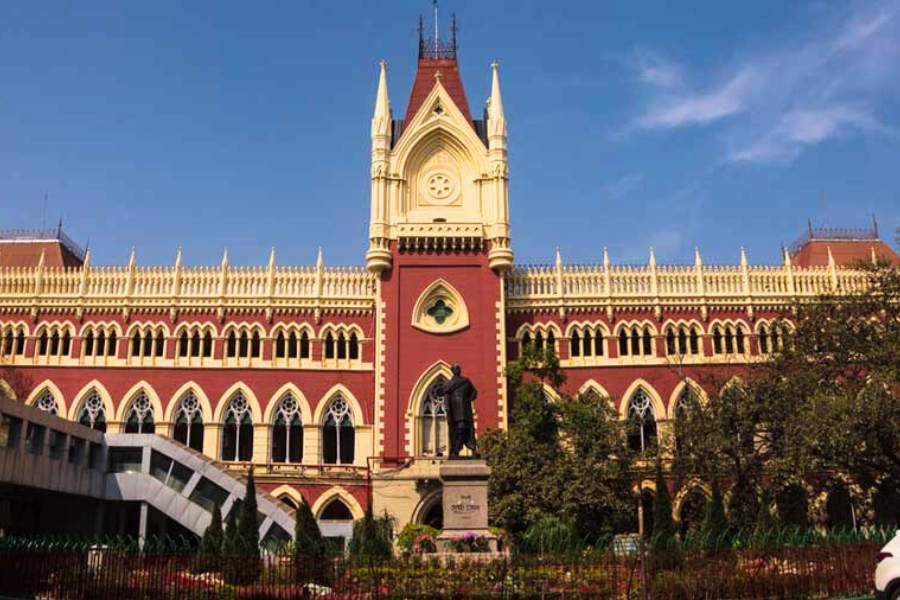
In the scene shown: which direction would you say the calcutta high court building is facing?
toward the camera

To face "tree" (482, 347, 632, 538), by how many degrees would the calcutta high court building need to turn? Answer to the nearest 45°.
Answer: approximately 45° to its left

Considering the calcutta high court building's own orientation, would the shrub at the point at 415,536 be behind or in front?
in front

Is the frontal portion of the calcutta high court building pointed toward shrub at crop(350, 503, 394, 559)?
yes

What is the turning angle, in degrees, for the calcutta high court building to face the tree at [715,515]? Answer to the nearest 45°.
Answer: approximately 45° to its left

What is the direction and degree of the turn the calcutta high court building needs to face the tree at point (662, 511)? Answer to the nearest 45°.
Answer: approximately 45° to its left

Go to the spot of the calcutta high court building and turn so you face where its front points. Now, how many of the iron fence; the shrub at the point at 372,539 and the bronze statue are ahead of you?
3

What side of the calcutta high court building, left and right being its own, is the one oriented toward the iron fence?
front

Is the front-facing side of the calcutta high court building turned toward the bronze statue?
yes
